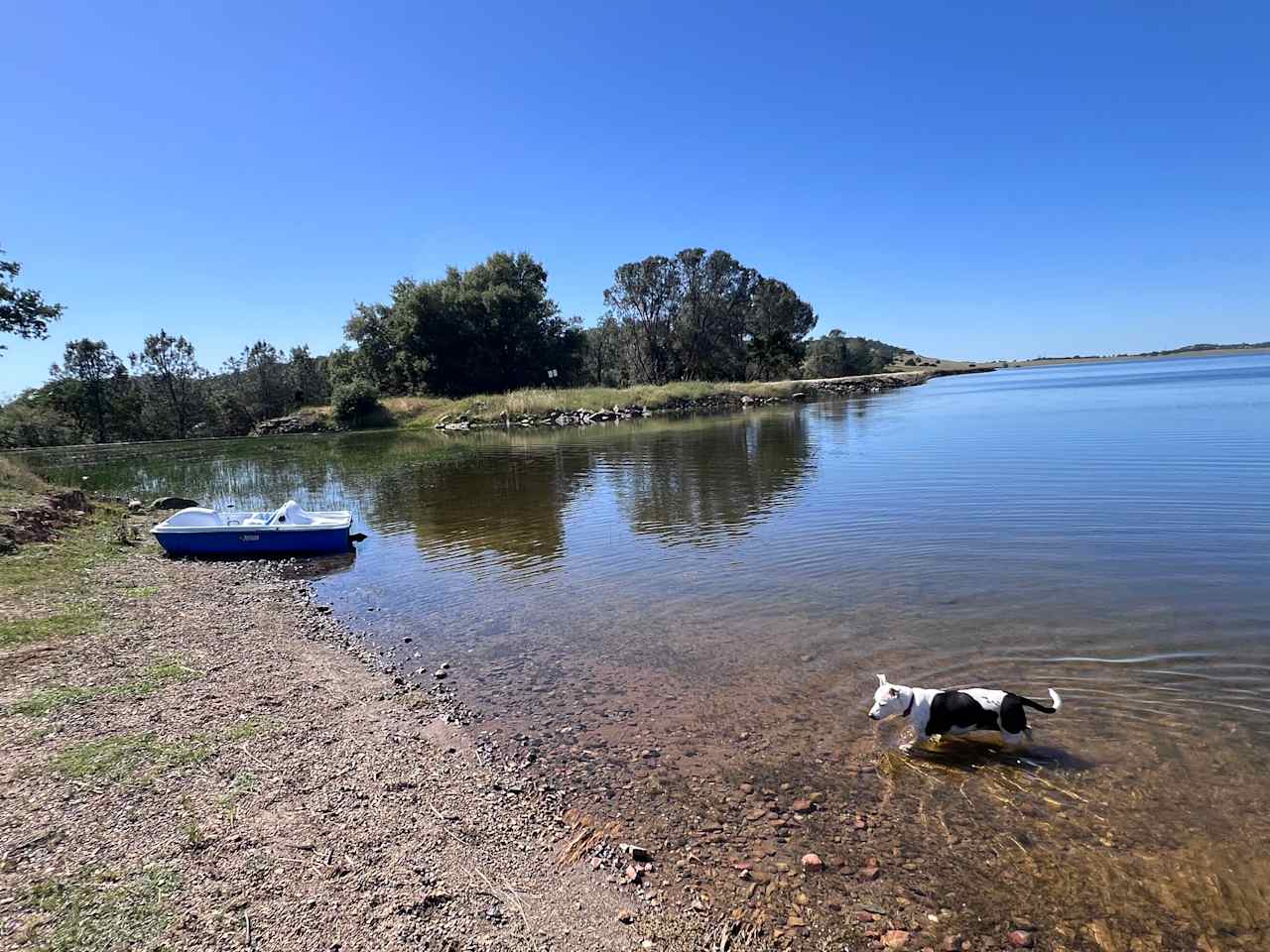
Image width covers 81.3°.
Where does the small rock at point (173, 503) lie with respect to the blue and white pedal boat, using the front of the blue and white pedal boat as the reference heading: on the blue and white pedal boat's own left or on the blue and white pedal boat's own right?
on the blue and white pedal boat's own right

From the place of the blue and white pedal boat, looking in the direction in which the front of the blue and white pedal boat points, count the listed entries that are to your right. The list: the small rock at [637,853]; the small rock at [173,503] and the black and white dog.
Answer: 1

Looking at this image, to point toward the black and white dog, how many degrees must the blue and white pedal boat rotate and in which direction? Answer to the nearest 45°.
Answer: approximately 90° to its left

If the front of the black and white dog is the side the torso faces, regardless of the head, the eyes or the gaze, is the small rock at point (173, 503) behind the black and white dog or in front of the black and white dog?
in front

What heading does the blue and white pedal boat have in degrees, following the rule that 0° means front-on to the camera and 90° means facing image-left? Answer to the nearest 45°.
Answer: approximately 90°

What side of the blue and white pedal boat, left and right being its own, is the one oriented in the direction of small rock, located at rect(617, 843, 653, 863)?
left

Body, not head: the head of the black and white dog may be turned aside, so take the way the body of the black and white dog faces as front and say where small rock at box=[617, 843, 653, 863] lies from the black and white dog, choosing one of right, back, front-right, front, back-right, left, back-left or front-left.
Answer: front-left

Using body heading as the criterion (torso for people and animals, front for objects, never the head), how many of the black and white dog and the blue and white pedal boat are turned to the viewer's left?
2

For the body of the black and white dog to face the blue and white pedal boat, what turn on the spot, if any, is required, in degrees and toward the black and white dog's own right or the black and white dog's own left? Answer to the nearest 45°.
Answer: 0° — it already faces it

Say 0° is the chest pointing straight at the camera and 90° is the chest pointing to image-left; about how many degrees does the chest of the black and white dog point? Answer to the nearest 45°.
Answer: approximately 90°
